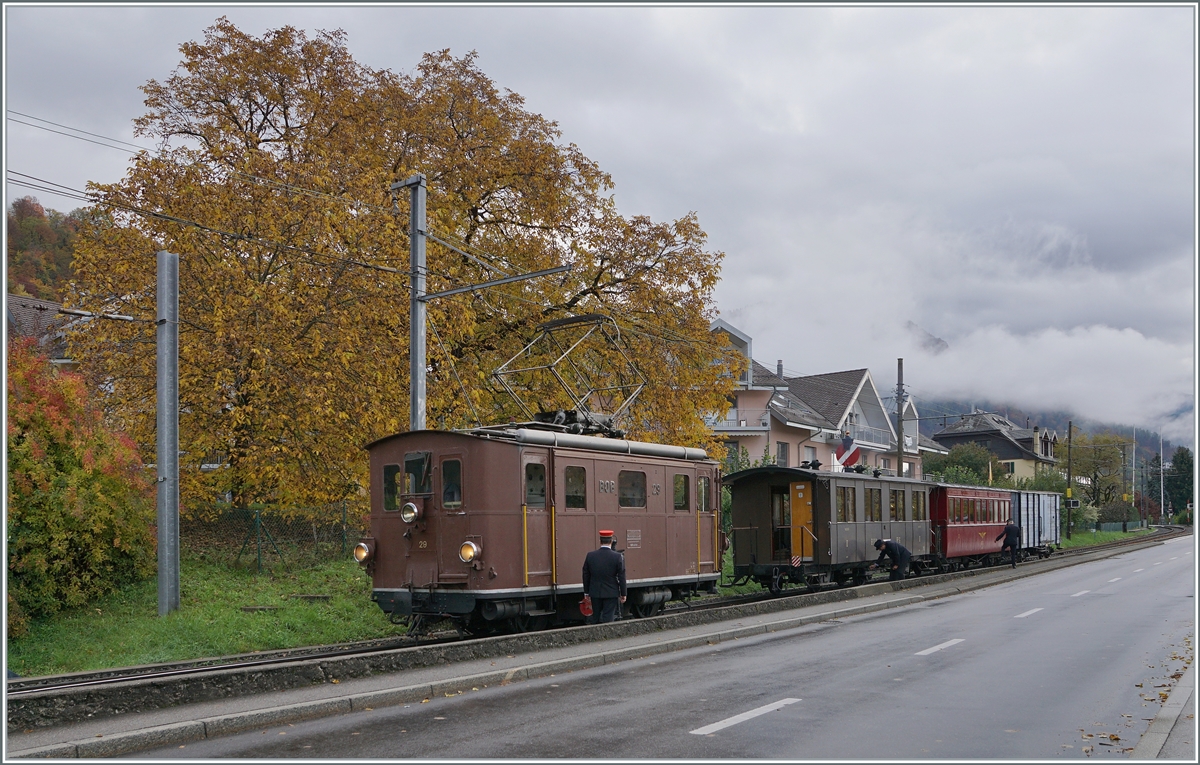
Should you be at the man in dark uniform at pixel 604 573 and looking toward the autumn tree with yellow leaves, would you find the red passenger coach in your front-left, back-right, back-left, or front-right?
front-right

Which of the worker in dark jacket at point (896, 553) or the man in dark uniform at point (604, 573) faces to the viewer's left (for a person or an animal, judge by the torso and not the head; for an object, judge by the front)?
the worker in dark jacket

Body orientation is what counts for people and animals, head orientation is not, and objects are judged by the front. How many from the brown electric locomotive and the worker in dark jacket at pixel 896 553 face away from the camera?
0

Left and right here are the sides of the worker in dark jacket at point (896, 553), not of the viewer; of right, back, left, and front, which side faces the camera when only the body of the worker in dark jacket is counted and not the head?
left

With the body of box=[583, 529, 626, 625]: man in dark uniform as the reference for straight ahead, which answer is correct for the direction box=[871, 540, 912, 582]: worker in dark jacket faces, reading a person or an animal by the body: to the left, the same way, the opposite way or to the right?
to the left

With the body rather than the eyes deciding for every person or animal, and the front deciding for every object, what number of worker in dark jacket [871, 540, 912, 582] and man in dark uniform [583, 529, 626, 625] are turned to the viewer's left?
1

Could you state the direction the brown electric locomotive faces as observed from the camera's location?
facing the viewer and to the left of the viewer

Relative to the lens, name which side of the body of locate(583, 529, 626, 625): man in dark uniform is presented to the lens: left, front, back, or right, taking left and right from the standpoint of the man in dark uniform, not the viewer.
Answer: back

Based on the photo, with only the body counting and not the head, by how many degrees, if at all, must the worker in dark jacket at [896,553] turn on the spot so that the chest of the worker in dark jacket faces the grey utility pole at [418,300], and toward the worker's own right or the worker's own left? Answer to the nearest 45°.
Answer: approximately 45° to the worker's own left
